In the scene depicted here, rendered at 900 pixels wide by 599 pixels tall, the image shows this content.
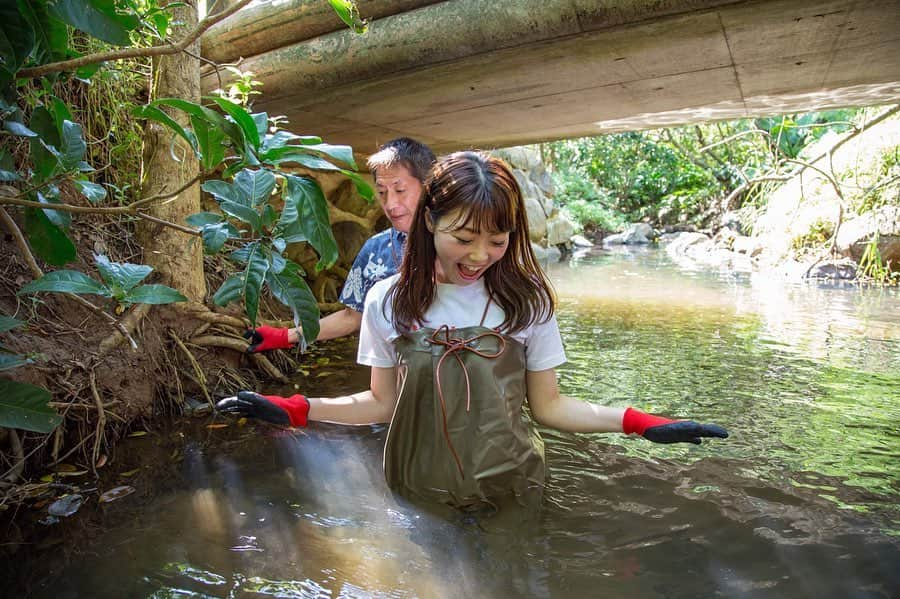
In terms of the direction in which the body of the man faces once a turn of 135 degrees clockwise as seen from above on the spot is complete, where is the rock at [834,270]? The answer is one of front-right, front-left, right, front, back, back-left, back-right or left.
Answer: front-right

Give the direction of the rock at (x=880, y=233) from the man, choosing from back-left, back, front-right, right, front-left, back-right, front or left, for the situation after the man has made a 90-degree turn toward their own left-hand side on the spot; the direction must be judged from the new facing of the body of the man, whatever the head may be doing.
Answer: left

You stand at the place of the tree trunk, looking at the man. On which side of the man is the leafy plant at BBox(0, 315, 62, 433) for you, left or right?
right

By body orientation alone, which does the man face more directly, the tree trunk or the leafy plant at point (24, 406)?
the leafy plant

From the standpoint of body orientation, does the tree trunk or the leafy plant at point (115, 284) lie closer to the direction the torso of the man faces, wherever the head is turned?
the leafy plant

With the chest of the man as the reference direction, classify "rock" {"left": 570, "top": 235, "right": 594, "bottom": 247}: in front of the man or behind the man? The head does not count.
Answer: behind

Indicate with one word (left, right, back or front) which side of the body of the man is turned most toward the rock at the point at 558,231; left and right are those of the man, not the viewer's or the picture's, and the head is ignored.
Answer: back

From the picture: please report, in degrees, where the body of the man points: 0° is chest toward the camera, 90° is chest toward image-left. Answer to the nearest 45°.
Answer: approximately 45°

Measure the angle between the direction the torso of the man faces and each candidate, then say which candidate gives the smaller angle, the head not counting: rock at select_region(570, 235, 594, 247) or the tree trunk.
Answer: the tree trunk

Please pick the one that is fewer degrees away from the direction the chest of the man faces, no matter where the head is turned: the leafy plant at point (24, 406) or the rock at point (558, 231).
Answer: the leafy plant

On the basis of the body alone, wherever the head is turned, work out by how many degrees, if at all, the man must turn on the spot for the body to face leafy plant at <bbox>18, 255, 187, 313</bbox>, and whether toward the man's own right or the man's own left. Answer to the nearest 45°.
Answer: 0° — they already face it

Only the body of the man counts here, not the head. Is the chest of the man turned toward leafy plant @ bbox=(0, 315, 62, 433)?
yes
